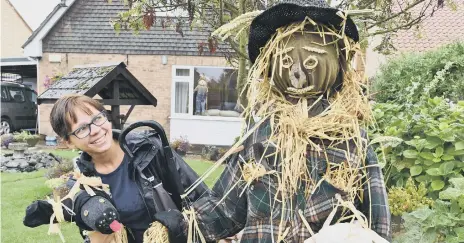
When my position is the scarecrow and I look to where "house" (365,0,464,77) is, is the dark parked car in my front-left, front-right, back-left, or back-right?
front-left

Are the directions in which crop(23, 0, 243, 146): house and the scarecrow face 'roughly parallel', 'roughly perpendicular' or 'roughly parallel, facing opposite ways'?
roughly parallel

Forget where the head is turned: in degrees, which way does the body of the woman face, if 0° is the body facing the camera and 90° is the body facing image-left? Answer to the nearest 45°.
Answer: approximately 0°

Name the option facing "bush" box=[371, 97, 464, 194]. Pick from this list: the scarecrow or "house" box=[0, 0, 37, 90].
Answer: the house

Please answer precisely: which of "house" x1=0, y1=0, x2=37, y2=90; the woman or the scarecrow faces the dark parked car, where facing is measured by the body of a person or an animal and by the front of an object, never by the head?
the house

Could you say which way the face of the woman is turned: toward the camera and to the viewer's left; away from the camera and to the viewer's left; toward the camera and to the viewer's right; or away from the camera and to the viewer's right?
toward the camera and to the viewer's right

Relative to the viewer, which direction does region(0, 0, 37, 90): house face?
toward the camera

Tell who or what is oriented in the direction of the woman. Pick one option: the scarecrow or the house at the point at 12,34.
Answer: the house

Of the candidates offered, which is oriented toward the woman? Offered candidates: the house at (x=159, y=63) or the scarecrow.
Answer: the house

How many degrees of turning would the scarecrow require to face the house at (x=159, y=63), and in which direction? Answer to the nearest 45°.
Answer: approximately 180°

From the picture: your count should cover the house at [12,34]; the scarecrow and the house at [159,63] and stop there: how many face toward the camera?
3

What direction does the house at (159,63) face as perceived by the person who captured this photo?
facing the viewer

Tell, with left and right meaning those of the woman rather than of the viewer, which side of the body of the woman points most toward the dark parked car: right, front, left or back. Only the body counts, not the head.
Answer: back
